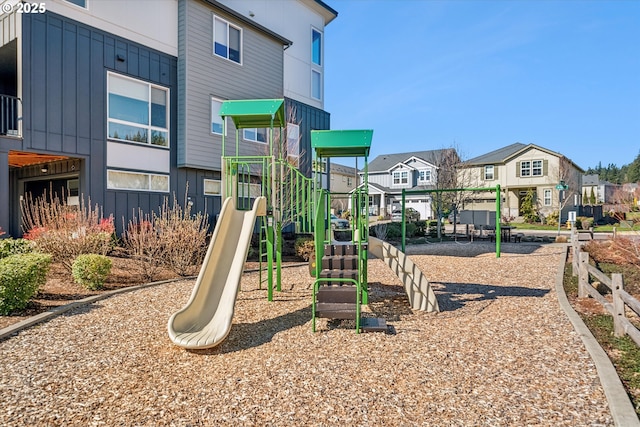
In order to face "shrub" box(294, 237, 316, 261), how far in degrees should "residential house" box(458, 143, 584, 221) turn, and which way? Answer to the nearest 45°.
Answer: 0° — it already faces it

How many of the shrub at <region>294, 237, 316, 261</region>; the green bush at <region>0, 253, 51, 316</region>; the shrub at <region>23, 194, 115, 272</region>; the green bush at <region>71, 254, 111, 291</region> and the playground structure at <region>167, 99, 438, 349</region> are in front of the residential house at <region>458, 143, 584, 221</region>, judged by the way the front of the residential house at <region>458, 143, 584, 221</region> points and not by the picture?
5

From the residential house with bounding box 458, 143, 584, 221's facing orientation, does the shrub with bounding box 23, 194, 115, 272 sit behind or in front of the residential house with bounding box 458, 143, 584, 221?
in front

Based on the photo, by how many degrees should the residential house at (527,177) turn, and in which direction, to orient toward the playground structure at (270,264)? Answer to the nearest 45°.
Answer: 0° — it already faces it

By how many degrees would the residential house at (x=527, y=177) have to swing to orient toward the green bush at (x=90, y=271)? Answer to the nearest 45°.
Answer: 0° — it already faces it

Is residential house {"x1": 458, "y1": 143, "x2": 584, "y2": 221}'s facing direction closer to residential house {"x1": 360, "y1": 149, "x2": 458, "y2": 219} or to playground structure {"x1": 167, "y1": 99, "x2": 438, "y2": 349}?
the playground structure

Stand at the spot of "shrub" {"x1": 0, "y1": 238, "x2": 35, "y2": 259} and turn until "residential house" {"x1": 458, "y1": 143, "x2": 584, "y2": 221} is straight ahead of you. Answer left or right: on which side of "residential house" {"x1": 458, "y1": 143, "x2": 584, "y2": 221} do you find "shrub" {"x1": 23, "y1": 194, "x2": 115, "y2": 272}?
right

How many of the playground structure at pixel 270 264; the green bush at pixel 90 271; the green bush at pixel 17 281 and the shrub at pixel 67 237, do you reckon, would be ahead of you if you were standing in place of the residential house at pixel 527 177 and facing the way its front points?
4

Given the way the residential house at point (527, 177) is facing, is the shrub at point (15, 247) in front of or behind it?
in front

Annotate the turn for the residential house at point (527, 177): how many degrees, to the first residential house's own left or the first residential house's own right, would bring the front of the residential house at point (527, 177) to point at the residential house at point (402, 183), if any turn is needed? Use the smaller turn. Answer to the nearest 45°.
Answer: approximately 90° to the first residential house's own right

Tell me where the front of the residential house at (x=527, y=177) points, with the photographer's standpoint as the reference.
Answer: facing the viewer

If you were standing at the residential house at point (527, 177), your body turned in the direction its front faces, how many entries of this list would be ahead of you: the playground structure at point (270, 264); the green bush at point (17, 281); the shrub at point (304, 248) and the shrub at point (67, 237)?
4
